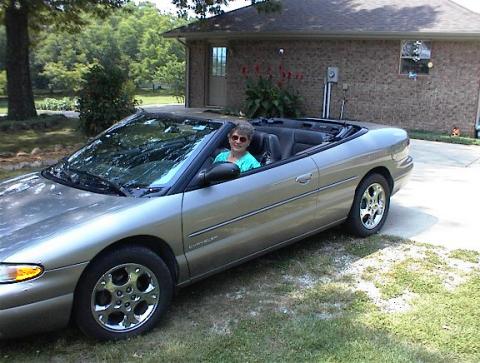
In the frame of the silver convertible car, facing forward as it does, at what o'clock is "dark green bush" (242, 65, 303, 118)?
The dark green bush is roughly at 5 o'clock from the silver convertible car.

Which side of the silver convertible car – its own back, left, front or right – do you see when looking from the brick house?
back

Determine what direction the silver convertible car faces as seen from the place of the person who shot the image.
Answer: facing the viewer and to the left of the viewer

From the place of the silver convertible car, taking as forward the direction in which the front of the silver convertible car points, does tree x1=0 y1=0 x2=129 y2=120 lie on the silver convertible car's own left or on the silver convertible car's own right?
on the silver convertible car's own right

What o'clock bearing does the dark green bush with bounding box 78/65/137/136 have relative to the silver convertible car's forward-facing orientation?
The dark green bush is roughly at 4 o'clock from the silver convertible car.
